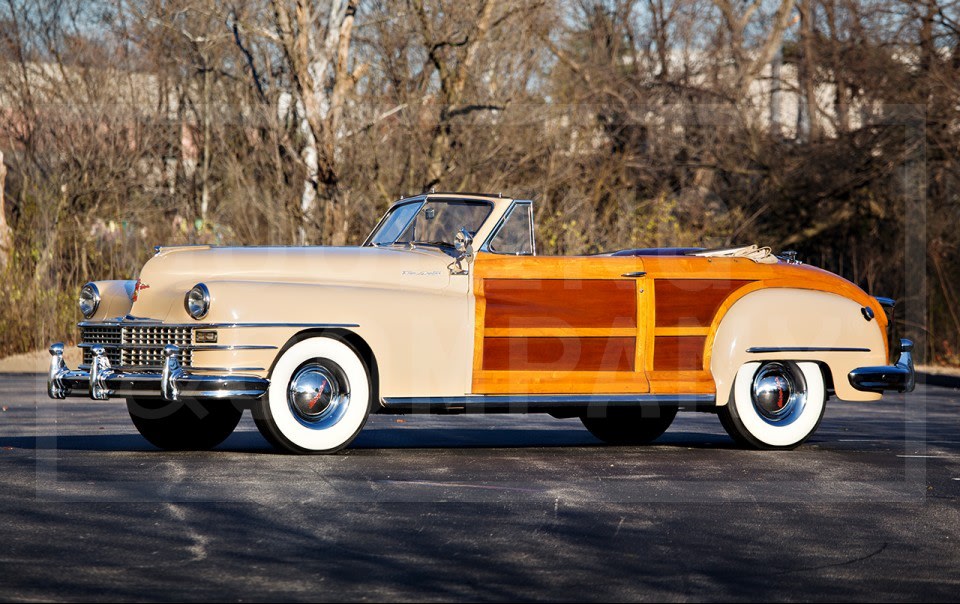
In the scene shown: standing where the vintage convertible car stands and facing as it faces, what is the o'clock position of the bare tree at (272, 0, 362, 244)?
The bare tree is roughly at 4 o'clock from the vintage convertible car.

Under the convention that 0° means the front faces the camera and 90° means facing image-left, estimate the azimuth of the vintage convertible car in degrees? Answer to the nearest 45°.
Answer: approximately 45°
